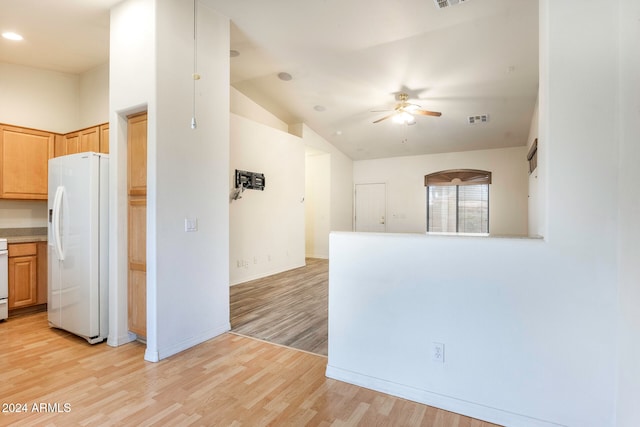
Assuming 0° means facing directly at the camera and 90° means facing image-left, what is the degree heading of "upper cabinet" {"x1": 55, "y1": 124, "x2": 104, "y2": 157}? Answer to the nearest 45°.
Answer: approximately 45°

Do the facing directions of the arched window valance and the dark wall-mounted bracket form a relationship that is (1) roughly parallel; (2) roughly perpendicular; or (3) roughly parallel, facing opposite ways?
roughly perpendicular

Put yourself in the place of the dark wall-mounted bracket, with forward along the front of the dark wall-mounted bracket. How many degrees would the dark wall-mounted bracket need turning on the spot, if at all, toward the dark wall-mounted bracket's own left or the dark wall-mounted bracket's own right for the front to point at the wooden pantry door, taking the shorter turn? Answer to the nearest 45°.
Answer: approximately 90° to the dark wall-mounted bracket's own right

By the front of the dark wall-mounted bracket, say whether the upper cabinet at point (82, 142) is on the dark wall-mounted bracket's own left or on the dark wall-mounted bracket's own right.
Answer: on the dark wall-mounted bracket's own right

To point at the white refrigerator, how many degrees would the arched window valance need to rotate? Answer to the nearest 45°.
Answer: approximately 45° to its right

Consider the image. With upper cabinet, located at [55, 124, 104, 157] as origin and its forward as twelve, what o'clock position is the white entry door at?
The white entry door is roughly at 7 o'clock from the upper cabinet.

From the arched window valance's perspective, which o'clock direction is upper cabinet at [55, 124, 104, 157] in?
The upper cabinet is roughly at 1 o'clock from the arched window valance.

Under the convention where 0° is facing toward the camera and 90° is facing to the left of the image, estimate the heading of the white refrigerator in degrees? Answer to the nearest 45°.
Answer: approximately 45°

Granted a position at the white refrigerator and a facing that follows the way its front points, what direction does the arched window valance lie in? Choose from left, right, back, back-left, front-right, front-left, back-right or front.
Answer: back-left
